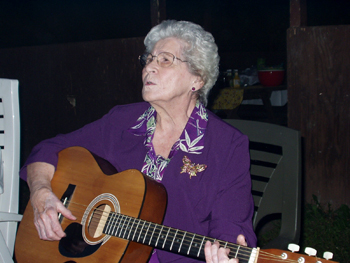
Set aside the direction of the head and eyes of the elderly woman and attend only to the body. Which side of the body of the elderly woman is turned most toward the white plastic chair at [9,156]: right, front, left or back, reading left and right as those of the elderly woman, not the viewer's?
right

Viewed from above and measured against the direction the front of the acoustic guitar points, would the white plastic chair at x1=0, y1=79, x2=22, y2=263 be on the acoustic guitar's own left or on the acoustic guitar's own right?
on the acoustic guitar's own right

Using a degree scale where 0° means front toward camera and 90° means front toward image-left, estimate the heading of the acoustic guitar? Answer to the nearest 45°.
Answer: approximately 45°

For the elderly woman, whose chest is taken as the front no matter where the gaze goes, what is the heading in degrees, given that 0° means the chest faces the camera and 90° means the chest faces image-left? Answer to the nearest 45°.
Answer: approximately 45°
